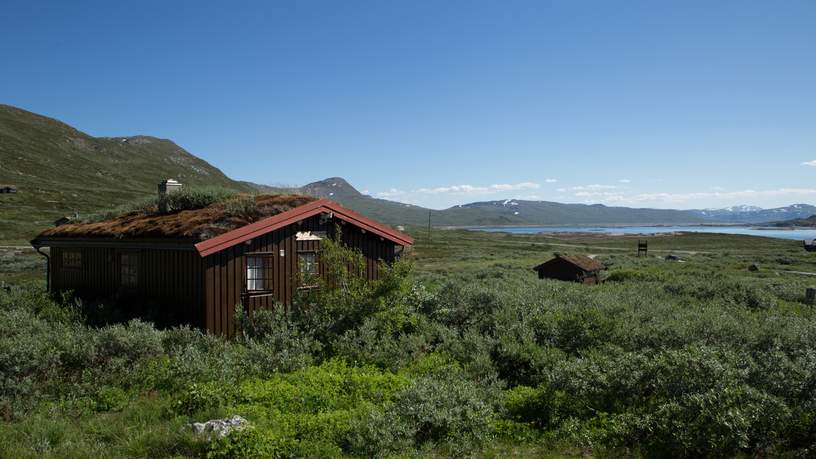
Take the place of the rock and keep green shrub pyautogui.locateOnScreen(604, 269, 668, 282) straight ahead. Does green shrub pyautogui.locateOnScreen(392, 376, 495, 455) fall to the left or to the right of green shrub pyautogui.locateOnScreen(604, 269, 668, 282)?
right

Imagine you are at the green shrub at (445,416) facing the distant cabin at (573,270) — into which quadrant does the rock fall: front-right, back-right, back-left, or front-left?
back-left

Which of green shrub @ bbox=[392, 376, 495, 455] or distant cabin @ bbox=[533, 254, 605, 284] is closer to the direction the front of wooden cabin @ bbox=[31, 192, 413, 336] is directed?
the green shrub

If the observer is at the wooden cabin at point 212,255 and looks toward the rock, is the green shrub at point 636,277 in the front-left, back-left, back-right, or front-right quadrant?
back-left

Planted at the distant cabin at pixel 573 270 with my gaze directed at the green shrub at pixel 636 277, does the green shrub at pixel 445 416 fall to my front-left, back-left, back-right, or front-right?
back-right
